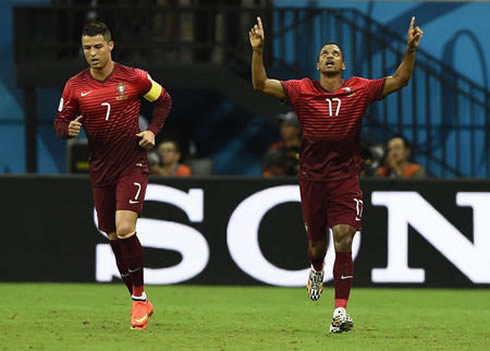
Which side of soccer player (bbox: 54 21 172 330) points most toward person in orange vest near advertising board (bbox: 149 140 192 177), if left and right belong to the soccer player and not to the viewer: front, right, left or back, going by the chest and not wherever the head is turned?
back

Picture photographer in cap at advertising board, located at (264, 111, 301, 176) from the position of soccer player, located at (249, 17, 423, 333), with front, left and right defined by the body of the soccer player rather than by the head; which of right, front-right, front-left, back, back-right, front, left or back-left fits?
back

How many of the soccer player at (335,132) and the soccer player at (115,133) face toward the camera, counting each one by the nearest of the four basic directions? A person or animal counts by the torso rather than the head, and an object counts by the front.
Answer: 2

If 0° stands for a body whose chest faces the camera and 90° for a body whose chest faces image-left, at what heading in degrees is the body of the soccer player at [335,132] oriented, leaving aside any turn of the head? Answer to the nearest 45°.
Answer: approximately 0°

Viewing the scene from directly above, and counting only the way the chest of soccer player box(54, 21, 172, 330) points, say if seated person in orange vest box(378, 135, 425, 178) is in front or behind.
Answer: behind

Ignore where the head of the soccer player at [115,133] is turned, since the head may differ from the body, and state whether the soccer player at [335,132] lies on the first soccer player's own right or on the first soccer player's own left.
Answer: on the first soccer player's own left

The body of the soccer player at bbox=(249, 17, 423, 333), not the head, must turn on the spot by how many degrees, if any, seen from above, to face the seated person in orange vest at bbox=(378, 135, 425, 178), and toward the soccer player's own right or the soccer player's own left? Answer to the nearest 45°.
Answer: approximately 180°

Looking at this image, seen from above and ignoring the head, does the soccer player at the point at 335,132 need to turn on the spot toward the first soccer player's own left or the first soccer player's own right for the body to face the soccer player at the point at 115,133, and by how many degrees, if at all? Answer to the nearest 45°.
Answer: approximately 90° to the first soccer player's own right
